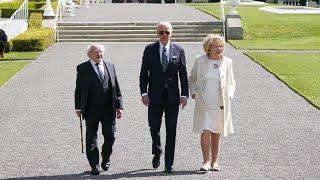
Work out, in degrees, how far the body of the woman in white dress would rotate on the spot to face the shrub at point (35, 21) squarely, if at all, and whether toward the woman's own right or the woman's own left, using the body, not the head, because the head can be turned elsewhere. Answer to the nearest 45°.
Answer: approximately 180°

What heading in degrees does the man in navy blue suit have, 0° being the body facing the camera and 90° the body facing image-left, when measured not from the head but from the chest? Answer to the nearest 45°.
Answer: approximately 0°

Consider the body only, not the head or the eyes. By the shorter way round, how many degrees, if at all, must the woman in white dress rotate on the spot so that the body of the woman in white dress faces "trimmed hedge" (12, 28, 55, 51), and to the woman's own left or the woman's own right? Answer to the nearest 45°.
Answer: approximately 180°

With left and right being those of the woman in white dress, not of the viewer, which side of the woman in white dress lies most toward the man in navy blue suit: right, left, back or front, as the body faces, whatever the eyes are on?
right

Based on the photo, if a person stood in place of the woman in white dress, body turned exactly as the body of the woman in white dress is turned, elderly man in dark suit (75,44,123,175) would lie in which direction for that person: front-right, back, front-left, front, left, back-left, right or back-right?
right

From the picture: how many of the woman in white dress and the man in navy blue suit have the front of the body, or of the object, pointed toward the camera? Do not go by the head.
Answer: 2

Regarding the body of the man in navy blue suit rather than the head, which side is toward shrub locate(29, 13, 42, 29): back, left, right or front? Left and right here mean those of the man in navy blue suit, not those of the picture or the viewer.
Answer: back

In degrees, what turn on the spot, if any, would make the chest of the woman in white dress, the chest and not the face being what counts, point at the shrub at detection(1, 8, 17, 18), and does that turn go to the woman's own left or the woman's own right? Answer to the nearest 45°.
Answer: approximately 180°

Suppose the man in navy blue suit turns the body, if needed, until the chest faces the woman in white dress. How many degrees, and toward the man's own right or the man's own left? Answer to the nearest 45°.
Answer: approximately 90° to the man's own left

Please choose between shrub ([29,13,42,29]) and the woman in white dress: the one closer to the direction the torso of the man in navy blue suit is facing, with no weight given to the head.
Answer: the woman in white dress

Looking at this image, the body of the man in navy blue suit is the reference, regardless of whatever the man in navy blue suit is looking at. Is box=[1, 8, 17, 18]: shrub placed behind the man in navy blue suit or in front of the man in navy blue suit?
behind
